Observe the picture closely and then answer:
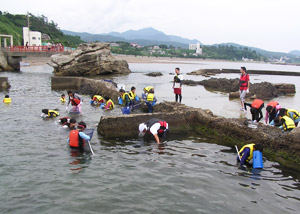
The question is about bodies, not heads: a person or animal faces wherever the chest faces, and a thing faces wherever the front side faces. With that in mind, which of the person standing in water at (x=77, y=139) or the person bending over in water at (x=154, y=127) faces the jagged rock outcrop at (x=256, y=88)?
the person standing in water

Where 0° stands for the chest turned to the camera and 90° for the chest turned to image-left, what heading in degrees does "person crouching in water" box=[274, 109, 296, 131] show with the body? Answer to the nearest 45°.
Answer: approximately 90°

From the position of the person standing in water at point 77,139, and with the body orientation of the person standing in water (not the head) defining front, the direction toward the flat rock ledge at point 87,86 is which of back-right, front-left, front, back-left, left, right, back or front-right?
front-left

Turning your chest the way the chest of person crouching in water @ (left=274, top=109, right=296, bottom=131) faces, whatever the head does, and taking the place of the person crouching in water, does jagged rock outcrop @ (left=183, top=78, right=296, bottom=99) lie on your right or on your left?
on your right

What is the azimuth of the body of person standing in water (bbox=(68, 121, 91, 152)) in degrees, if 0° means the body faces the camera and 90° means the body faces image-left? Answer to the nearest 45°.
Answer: approximately 225°

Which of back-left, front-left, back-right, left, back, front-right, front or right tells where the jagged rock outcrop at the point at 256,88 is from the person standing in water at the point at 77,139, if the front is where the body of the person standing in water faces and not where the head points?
front
